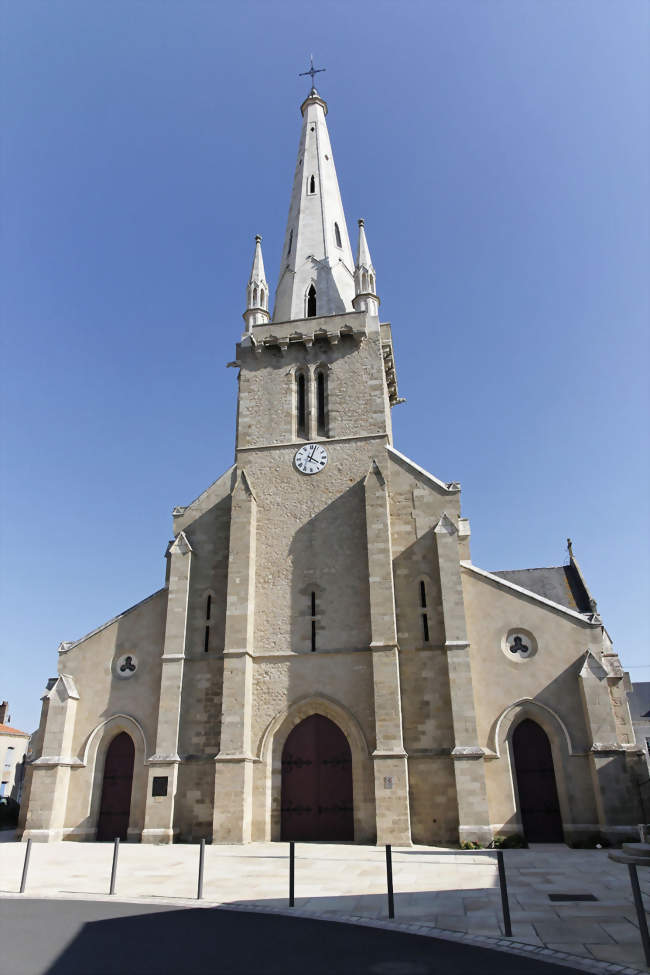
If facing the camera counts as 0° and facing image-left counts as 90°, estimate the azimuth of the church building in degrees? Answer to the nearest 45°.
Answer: approximately 0°
